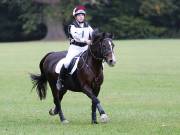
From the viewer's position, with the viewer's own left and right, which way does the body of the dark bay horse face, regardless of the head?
facing the viewer and to the right of the viewer
